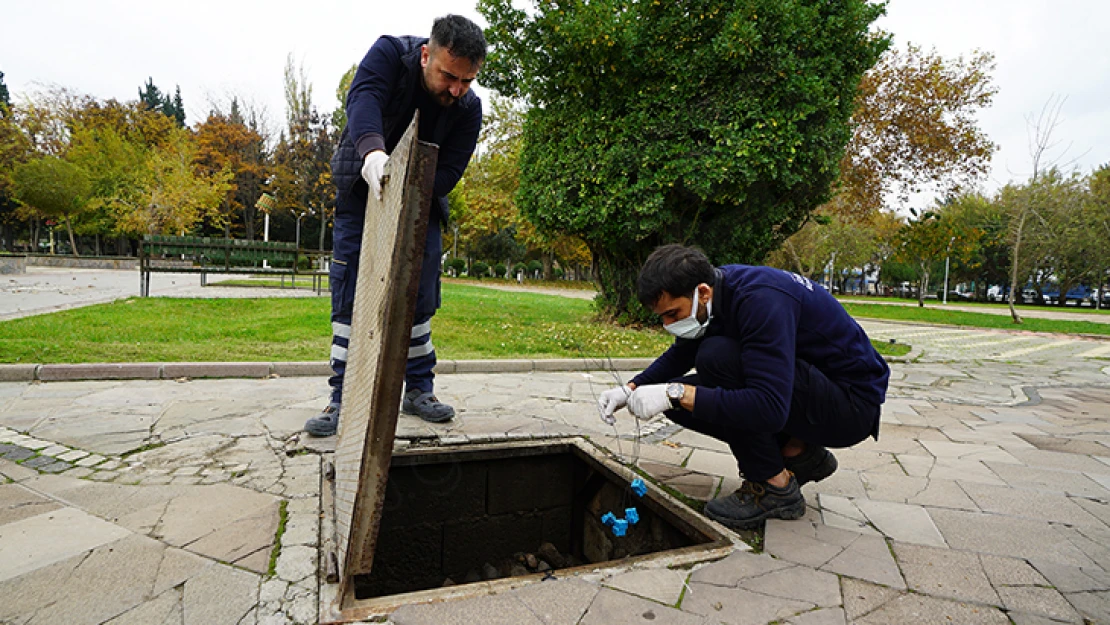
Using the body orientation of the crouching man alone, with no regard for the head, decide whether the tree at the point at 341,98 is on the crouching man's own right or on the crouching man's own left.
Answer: on the crouching man's own right

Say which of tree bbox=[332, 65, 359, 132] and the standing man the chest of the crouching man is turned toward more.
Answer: the standing man

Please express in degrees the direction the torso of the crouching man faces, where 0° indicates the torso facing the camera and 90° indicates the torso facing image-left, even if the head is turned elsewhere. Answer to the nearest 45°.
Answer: approximately 90°

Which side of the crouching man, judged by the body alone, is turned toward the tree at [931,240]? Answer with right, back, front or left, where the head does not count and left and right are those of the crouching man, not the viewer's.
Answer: right

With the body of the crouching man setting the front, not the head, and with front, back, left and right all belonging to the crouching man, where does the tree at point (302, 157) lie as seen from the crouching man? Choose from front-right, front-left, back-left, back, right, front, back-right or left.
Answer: front-right

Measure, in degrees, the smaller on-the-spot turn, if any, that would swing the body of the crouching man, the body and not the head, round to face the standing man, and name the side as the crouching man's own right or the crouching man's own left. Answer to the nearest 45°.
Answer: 0° — they already face them

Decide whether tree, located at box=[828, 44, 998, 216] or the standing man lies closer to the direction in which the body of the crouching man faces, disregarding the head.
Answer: the standing man

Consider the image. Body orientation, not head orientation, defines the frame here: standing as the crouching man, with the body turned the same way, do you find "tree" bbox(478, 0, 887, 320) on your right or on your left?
on your right

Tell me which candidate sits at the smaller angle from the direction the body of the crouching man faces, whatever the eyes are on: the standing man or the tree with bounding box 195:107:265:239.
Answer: the standing man
